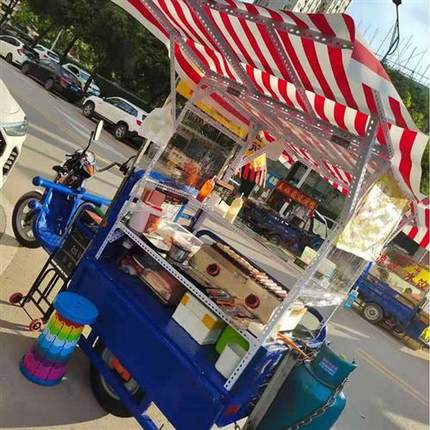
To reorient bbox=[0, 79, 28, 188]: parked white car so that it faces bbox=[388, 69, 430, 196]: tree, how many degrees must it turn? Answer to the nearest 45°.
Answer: approximately 90° to its left

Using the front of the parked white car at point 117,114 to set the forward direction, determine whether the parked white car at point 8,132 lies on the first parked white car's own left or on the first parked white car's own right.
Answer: on the first parked white car's own left

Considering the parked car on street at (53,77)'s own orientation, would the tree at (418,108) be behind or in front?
behind

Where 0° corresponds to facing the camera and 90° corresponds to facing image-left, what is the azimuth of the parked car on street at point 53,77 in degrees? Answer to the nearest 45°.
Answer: approximately 135°

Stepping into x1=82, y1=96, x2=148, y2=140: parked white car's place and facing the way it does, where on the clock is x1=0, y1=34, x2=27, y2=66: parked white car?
x1=0, y1=34, x2=27, y2=66: parked white car is roughly at 12 o'clock from x1=82, y1=96, x2=148, y2=140: parked white car.

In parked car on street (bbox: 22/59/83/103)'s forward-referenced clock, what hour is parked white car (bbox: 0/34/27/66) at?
The parked white car is roughly at 12 o'clock from the parked car on street.

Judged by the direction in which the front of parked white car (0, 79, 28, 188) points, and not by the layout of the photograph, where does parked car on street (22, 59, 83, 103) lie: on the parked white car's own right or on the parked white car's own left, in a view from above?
on the parked white car's own left
